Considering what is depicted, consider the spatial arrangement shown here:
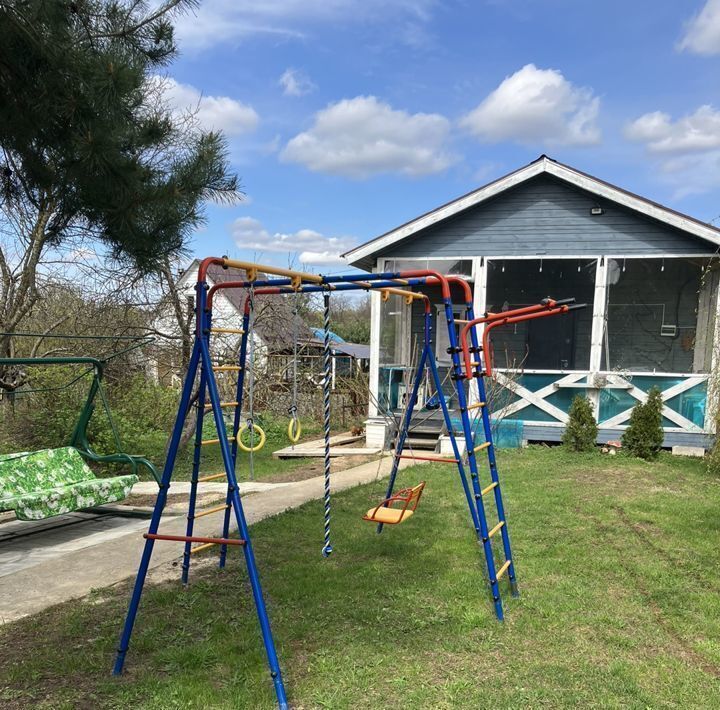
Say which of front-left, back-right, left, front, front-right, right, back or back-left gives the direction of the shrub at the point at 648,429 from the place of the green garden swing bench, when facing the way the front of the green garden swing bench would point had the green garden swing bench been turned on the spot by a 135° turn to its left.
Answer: right

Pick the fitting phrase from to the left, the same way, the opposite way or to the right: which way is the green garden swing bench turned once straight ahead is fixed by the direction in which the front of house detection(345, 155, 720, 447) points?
to the left

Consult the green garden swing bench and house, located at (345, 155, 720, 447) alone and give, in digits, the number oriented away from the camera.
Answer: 0

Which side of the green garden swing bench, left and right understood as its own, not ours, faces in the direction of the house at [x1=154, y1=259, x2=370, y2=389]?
left

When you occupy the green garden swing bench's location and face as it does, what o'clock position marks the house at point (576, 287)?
The house is roughly at 10 o'clock from the green garden swing bench.

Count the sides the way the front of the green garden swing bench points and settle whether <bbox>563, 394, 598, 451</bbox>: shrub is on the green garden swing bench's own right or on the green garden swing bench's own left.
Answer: on the green garden swing bench's own left

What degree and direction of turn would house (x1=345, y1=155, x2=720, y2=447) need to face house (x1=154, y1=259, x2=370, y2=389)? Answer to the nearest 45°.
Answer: approximately 90° to its right

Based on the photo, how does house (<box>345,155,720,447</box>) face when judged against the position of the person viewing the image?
facing the viewer

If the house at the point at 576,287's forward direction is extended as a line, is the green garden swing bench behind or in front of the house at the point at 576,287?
in front
